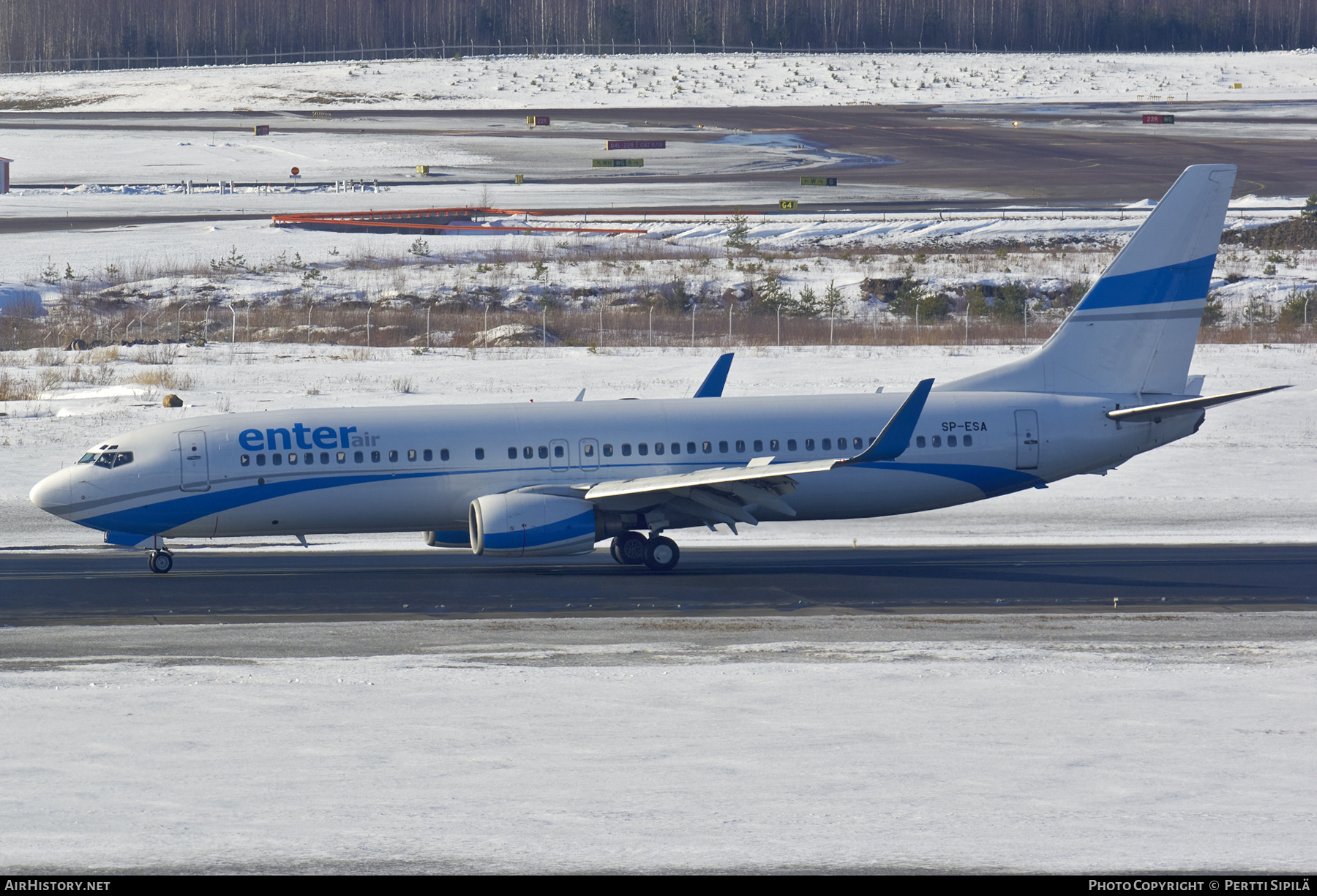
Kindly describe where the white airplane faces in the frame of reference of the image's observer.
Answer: facing to the left of the viewer
